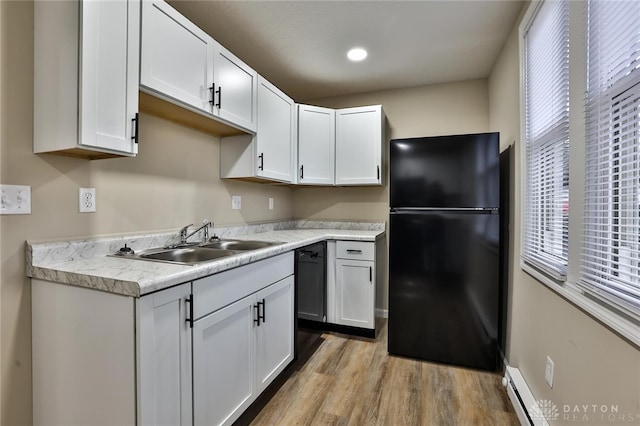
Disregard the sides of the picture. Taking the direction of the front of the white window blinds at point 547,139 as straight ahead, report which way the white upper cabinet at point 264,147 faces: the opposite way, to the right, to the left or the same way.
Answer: the opposite way

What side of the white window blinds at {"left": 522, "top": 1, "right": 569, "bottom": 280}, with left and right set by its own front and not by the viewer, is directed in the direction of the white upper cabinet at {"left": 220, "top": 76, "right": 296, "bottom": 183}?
front

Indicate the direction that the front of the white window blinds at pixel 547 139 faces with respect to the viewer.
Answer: facing to the left of the viewer

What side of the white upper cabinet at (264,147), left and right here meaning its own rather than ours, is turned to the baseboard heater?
front

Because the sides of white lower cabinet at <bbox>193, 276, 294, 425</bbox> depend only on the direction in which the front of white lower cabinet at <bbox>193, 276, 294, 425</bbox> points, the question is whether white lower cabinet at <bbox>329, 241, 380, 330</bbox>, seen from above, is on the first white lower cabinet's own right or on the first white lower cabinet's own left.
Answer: on the first white lower cabinet's own left

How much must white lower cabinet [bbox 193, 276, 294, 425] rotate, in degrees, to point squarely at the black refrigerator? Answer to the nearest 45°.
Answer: approximately 45° to its left

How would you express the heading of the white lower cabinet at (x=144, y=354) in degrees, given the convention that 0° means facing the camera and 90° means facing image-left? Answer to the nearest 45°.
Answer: approximately 315°
